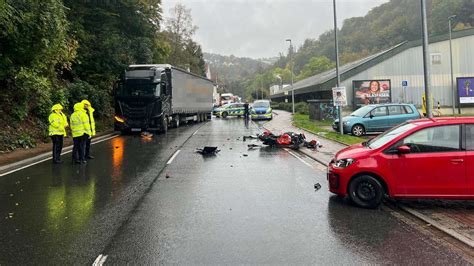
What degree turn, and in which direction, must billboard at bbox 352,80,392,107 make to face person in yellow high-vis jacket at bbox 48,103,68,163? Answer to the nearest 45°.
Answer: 0° — it already faces them

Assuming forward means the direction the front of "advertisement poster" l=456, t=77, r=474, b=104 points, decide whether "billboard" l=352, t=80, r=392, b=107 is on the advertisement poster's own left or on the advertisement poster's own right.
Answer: on the advertisement poster's own right

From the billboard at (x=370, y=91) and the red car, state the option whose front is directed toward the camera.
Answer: the billboard

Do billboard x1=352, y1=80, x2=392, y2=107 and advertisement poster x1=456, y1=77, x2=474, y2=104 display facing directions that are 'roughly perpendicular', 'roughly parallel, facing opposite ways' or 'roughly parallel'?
roughly parallel

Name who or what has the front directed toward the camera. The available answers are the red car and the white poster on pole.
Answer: the white poster on pole

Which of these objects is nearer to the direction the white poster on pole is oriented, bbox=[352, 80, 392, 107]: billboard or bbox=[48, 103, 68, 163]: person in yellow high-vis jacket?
the person in yellow high-vis jacket

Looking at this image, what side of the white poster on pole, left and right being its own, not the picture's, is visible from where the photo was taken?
front

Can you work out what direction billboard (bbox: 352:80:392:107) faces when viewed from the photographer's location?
facing the viewer

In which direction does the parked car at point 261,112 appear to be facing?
toward the camera

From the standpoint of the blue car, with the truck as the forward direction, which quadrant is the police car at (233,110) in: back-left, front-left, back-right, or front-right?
front-right

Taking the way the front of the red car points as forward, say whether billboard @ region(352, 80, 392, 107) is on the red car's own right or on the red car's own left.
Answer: on the red car's own right

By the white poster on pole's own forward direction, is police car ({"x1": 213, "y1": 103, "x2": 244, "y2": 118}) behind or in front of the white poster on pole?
behind

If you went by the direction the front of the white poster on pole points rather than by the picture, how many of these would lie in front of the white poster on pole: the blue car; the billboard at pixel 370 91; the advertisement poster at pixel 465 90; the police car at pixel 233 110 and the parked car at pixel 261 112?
0

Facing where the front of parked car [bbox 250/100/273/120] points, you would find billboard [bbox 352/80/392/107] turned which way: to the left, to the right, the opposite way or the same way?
the same way

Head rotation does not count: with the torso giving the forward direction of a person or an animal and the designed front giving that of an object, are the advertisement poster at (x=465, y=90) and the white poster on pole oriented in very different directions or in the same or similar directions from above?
same or similar directions

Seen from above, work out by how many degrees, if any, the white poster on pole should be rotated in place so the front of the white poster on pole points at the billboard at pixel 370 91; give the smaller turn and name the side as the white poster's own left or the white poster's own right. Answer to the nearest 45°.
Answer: approximately 180°

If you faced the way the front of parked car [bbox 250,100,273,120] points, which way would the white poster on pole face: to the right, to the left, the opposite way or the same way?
the same way

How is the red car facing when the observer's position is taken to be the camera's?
facing to the left of the viewer

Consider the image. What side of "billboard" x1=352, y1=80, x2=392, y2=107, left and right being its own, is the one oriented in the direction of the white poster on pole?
front
